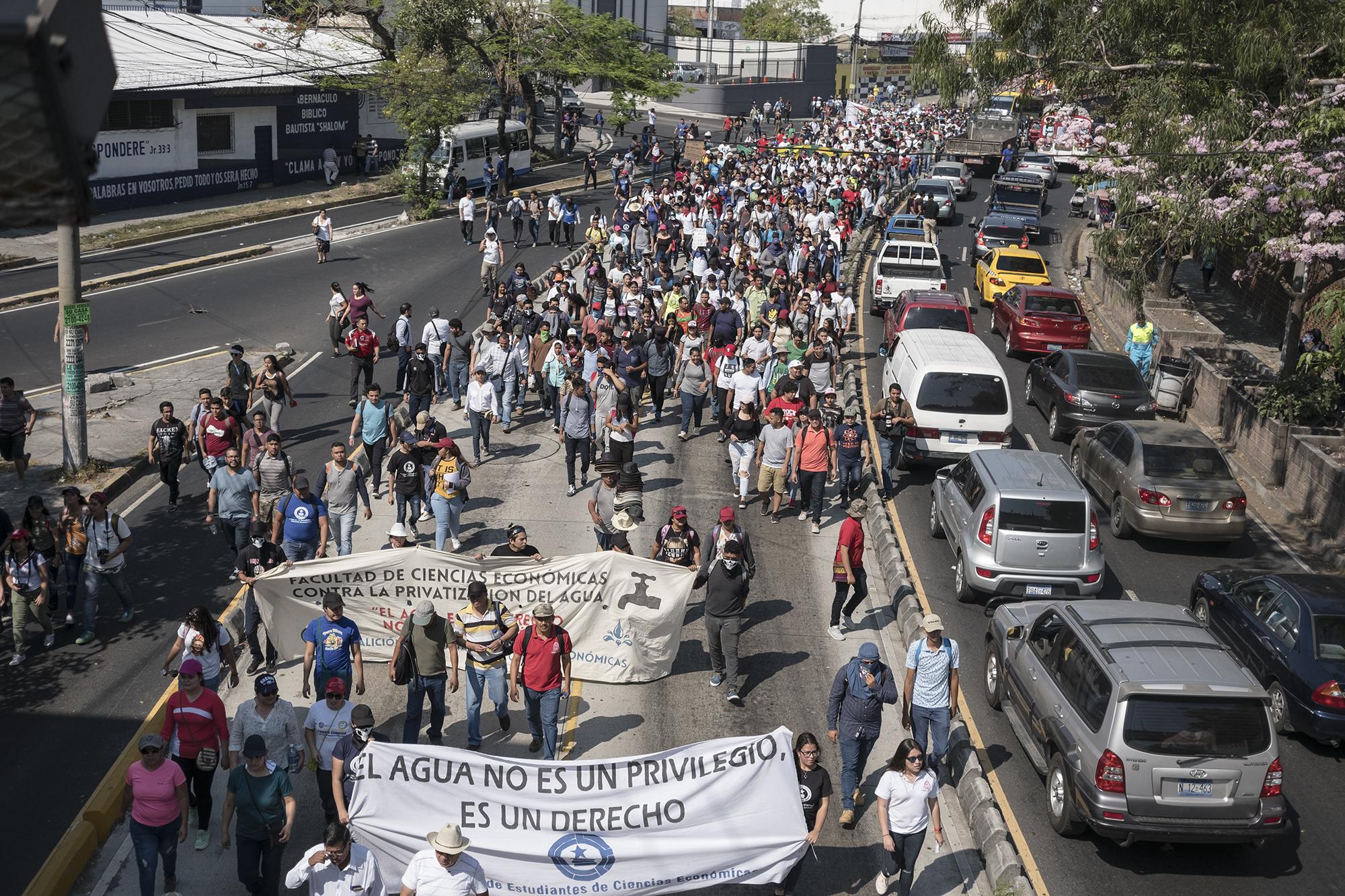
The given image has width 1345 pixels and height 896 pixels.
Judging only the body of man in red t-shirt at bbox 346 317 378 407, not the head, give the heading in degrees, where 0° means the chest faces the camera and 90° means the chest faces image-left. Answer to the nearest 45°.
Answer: approximately 0°

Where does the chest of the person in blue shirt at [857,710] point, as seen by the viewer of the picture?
toward the camera

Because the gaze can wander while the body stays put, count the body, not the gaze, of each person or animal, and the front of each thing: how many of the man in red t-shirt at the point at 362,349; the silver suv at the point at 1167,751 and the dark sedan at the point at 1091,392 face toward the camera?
1

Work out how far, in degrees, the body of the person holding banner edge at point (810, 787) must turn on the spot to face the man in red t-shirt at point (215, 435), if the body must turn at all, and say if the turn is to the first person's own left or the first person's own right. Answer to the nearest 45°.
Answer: approximately 135° to the first person's own right

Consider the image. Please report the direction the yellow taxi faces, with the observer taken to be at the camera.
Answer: facing away from the viewer and to the left of the viewer

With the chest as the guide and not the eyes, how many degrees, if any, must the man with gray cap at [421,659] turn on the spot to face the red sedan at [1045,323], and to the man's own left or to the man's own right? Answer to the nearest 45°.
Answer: approximately 135° to the man's own left

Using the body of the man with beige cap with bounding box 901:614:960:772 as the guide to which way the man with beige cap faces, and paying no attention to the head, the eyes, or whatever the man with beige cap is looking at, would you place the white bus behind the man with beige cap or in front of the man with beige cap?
behind

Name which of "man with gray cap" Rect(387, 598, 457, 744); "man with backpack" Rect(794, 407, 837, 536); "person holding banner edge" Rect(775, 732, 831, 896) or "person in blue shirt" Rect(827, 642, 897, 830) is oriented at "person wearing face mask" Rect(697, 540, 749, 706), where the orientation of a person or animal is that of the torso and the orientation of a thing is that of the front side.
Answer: the man with backpack

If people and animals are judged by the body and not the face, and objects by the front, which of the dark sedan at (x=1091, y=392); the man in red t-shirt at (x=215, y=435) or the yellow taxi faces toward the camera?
the man in red t-shirt

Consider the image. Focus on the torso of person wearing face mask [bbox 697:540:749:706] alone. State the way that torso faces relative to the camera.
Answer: toward the camera

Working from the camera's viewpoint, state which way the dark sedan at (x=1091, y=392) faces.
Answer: facing away from the viewer and to the left of the viewer

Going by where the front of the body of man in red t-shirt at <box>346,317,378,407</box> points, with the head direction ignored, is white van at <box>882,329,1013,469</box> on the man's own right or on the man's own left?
on the man's own left

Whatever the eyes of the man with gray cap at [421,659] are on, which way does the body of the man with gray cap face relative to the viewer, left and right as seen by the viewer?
facing the viewer
